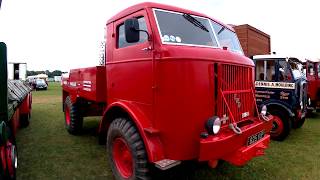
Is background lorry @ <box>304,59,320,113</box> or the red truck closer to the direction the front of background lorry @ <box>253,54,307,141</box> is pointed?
the red truck

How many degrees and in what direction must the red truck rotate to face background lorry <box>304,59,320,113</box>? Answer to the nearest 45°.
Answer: approximately 90° to its left

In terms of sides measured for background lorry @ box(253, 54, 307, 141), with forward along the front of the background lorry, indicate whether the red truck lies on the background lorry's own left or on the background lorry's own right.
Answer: on the background lorry's own right

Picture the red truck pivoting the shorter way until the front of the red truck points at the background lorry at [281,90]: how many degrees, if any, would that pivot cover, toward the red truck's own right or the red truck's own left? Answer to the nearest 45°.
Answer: approximately 90° to the red truck's own left

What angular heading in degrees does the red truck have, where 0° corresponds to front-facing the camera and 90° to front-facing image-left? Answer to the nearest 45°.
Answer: approximately 315°

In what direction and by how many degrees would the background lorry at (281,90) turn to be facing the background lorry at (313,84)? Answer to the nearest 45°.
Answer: approximately 135° to its left
